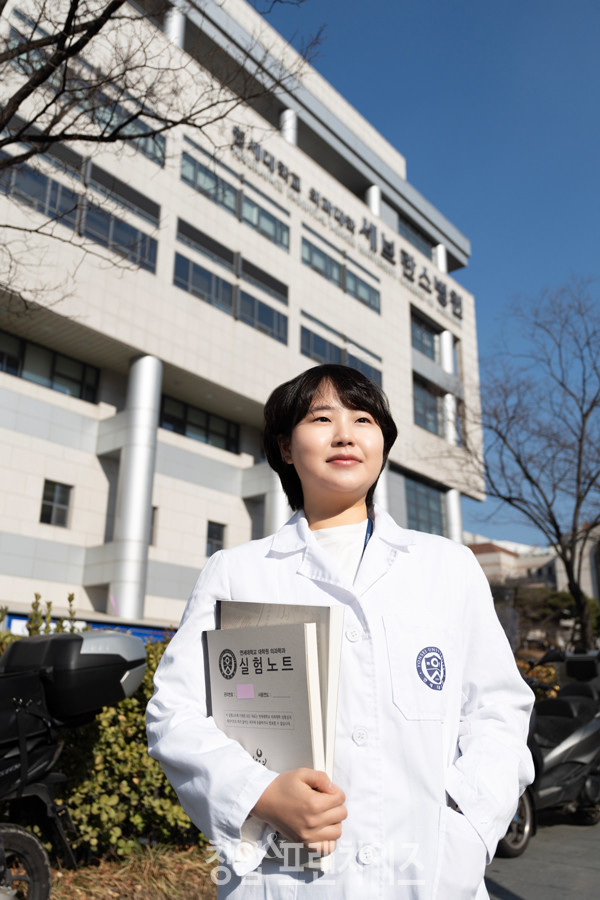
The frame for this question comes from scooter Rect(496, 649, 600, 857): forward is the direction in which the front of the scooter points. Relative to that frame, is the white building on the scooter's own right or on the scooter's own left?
on the scooter's own right

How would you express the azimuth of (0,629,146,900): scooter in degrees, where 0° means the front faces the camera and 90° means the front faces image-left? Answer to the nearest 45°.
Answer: approximately 90°

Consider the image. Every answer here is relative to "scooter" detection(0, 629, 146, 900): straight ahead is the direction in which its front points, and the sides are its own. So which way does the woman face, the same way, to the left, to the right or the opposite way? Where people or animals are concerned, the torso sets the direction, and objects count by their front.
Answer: to the left

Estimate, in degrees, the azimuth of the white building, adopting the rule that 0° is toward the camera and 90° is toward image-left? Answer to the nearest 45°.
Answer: approximately 315°

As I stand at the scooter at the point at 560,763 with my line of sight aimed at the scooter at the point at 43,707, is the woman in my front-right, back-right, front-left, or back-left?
front-left

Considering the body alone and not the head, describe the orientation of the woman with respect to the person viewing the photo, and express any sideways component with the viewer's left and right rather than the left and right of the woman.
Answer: facing the viewer

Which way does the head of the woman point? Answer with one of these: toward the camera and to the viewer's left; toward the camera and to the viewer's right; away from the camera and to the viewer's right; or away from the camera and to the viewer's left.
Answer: toward the camera and to the viewer's right

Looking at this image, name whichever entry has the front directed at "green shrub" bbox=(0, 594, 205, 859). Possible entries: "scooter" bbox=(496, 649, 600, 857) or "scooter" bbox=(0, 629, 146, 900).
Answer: "scooter" bbox=(496, 649, 600, 857)

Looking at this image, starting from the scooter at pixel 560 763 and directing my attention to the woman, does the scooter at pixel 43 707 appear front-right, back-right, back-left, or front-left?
front-right

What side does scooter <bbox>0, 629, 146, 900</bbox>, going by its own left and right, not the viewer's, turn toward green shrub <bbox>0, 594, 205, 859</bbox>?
right

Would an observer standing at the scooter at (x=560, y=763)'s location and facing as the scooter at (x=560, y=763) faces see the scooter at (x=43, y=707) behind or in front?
in front

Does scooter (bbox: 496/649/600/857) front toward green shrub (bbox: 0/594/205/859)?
yes

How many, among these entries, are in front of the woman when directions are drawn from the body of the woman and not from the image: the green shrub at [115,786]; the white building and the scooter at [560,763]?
0

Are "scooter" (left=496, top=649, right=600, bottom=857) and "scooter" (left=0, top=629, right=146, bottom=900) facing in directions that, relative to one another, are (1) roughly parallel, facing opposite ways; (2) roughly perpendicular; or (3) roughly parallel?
roughly parallel

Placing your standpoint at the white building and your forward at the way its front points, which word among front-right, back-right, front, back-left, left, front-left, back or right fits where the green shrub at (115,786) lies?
front-right

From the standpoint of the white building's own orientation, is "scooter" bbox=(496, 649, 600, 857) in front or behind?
in front

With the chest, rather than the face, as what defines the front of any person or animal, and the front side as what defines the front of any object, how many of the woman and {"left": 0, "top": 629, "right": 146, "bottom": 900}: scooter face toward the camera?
1

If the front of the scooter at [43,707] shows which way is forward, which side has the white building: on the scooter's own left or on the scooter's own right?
on the scooter's own right

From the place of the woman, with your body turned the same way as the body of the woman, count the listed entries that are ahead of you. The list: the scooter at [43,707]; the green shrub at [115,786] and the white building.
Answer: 0

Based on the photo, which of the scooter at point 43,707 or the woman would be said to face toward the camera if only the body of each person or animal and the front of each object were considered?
the woman
